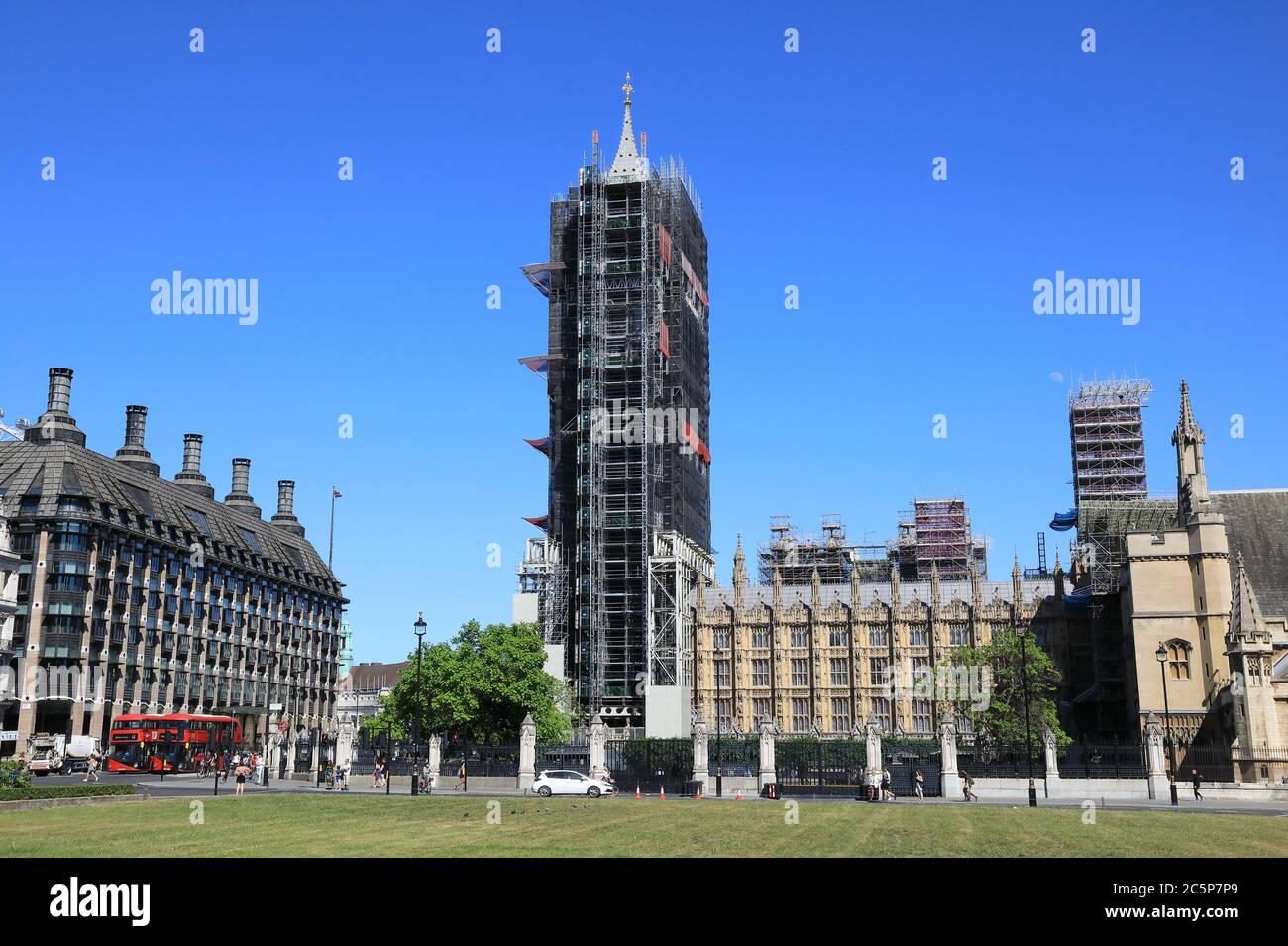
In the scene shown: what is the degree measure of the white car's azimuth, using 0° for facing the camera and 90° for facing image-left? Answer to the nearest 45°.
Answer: approximately 270°
